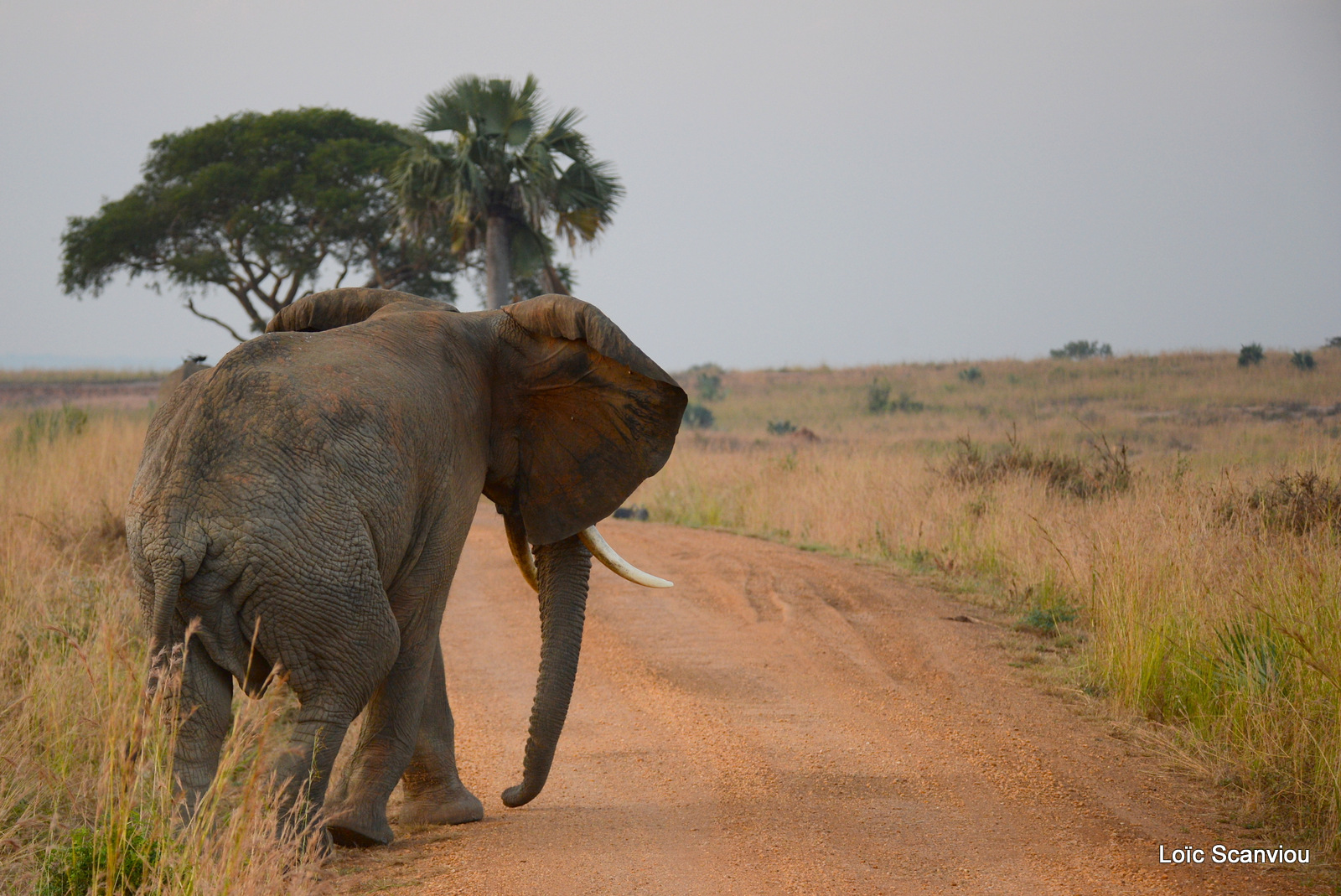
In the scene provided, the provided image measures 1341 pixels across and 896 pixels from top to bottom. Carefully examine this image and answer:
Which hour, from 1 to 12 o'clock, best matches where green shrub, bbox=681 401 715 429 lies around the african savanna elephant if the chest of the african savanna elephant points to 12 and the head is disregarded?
The green shrub is roughly at 11 o'clock from the african savanna elephant.

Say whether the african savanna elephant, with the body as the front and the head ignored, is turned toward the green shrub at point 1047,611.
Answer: yes

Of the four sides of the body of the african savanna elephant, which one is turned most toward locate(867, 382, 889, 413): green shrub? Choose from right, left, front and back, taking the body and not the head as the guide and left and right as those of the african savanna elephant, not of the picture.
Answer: front

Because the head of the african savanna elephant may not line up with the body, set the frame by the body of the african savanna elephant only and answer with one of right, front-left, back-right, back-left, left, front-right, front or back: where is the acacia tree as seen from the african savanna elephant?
front-left

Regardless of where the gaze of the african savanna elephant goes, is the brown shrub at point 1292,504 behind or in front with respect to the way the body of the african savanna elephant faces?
in front

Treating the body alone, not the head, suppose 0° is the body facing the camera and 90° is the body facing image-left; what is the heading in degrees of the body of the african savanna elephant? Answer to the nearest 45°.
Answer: approximately 225°

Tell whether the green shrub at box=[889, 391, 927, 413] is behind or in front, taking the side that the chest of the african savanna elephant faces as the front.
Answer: in front
